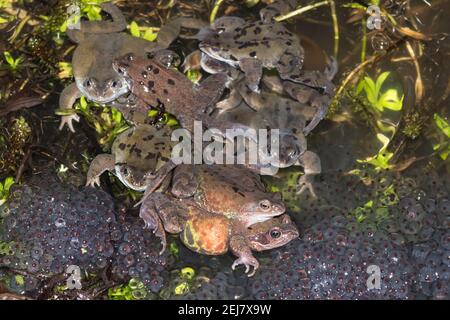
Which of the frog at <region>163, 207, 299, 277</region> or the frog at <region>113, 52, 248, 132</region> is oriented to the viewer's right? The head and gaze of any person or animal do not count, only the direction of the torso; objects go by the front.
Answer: the frog at <region>163, 207, 299, 277</region>

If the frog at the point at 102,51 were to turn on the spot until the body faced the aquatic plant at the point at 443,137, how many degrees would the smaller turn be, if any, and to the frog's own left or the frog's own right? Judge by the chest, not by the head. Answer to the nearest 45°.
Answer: approximately 90° to the frog's own left

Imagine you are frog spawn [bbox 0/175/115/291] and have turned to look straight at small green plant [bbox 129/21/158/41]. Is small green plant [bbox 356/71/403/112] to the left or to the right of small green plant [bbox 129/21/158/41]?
right

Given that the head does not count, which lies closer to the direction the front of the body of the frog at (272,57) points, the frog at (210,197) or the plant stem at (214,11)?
the plant stem

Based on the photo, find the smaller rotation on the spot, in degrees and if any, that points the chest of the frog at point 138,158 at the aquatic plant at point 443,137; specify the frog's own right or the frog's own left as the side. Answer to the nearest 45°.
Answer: approximately 90° to the frog's own left

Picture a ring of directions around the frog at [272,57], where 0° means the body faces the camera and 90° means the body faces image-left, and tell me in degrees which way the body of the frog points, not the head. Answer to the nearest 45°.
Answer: approximately 90°

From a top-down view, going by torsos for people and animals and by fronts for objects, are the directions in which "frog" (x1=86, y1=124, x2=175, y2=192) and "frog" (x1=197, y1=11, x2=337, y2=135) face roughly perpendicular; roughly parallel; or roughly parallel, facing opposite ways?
roughly perpendicular

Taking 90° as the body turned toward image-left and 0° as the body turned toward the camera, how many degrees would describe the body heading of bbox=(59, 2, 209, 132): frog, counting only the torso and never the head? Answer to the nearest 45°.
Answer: approximately 0°

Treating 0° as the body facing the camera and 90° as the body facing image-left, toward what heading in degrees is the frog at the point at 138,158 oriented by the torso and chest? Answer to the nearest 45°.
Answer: approximately 0°

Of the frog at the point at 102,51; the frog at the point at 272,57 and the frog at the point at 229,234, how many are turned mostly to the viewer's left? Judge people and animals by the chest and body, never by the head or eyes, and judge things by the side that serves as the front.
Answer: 1

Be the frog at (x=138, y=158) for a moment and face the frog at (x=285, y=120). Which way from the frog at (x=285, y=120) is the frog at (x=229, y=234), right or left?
right

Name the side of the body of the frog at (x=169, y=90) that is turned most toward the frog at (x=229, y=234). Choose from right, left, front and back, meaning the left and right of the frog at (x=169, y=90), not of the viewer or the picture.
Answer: back

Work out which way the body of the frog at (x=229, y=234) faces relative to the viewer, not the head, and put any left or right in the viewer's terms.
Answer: facing to the right of the viewer

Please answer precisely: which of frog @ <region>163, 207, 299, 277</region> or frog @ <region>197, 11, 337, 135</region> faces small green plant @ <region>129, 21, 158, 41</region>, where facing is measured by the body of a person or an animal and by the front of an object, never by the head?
frog @ <region>197, 11, 337, 135</region>

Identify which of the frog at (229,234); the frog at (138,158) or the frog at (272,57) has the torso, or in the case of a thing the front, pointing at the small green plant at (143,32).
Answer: the frog at (272,57)

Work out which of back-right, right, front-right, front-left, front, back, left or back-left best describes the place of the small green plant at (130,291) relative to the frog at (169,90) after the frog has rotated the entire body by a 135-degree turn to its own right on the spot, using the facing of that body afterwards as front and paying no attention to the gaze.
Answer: right

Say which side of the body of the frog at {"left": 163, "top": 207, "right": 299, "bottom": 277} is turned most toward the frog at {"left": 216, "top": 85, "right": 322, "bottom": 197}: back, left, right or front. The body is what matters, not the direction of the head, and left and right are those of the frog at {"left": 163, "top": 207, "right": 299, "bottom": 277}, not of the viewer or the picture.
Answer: left
